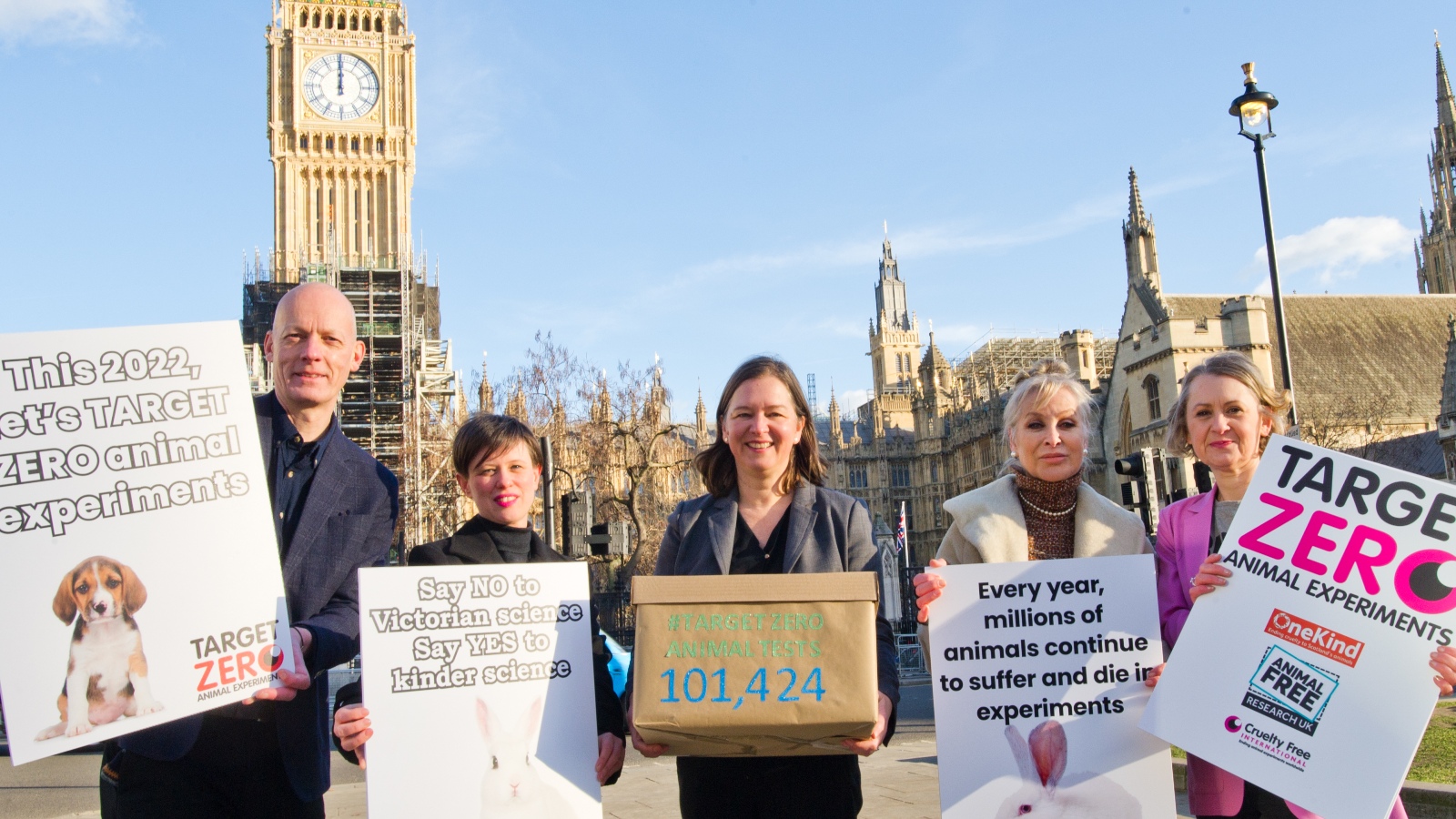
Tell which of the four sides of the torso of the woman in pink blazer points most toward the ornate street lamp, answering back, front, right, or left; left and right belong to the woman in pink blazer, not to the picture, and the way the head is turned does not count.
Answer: back

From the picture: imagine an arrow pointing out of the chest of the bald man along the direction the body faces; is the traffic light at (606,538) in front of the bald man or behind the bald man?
behind

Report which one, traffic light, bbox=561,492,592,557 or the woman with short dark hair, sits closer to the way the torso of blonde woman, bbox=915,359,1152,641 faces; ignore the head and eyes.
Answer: the woman with short dark hair

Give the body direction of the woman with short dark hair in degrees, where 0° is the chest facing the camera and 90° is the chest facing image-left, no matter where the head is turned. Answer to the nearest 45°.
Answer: approximately 0°

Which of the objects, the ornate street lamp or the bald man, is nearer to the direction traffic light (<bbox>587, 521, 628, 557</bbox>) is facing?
the bald man

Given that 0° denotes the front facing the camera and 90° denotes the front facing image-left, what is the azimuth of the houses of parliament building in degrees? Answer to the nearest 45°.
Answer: approximately 45°
